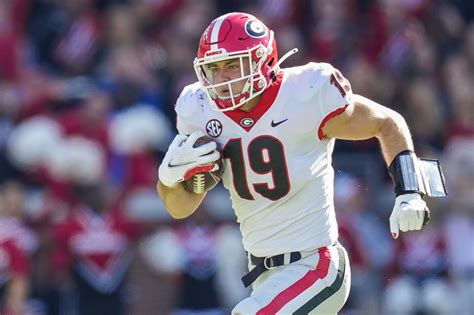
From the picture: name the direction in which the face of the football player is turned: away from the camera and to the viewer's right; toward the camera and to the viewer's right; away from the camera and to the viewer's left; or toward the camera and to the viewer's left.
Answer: toward the camera and to the viewer's left

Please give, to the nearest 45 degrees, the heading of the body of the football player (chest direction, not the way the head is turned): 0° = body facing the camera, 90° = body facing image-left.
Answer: approximately 45°
